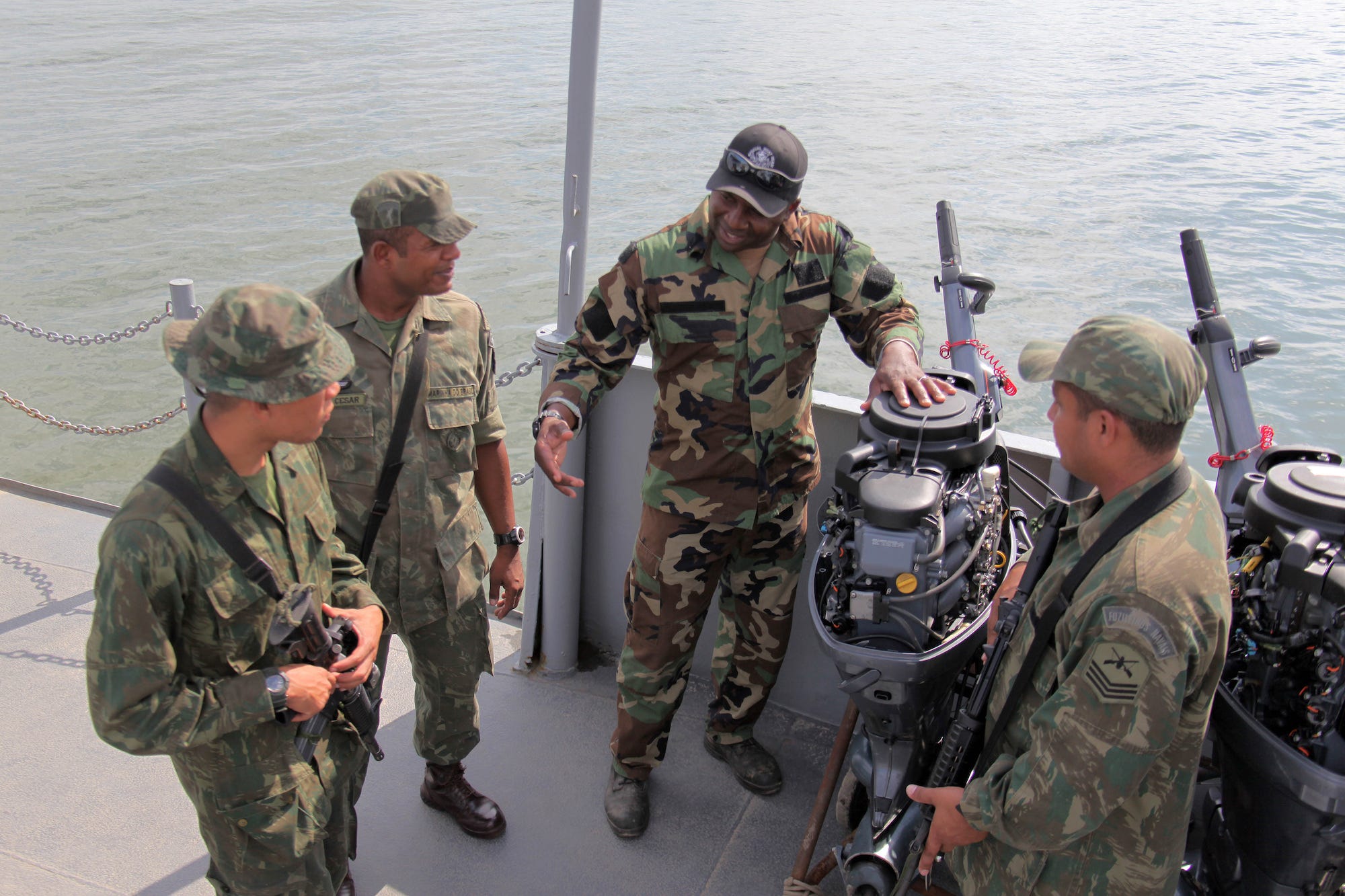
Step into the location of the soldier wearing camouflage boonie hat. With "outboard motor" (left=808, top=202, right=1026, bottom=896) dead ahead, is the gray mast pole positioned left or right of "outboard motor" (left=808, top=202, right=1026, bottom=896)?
left

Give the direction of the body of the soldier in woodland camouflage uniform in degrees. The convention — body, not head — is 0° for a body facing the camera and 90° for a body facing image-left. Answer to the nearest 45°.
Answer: approximately 0°

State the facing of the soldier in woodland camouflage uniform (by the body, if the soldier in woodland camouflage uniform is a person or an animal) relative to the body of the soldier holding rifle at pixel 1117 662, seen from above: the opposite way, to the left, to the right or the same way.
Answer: to the left

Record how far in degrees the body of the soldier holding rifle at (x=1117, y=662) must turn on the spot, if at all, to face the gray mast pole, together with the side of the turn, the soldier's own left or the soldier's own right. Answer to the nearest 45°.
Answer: approximately 45° to the soldier's own right

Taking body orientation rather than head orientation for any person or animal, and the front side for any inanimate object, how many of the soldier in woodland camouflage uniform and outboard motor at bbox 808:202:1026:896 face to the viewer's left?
0

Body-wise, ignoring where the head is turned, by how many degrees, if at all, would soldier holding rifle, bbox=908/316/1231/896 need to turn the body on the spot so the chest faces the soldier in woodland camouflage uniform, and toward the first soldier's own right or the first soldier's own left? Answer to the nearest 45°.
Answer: approximately 45° to the first soldier's own right

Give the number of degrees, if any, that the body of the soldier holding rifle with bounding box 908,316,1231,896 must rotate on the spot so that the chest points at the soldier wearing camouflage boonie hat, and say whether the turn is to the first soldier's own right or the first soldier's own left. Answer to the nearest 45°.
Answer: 0° — they already face them

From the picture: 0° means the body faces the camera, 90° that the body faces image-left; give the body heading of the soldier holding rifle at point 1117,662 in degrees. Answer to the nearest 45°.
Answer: approximately 90°

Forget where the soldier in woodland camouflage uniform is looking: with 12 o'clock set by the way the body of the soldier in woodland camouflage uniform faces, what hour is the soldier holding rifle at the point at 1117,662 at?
The soldier holding rifle is roughly at 11 o'clock from the soldier in woodland camouflage uniform.
